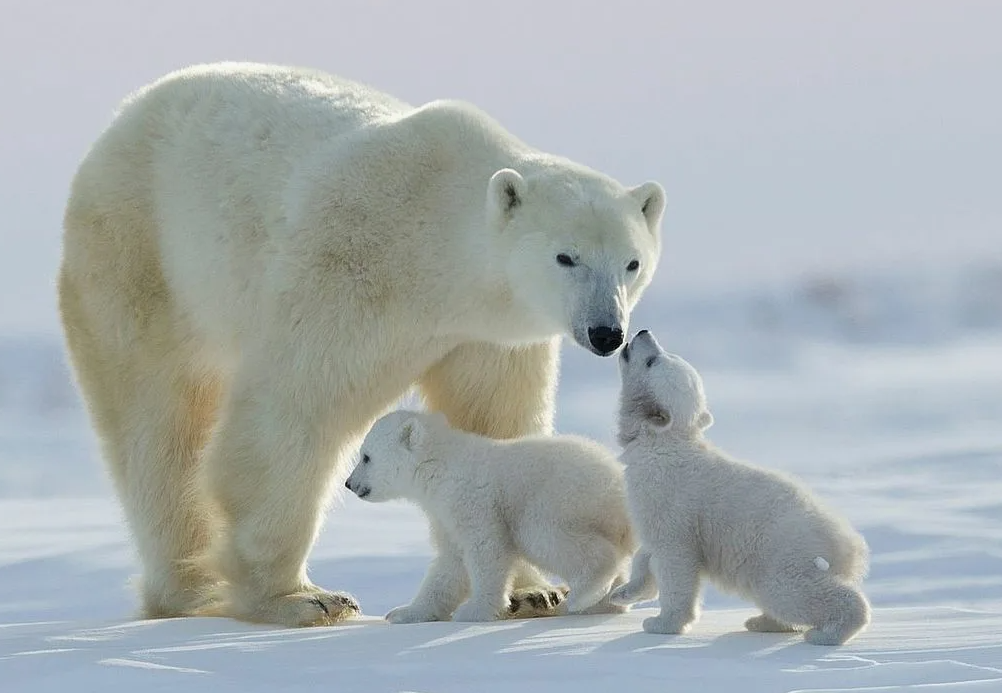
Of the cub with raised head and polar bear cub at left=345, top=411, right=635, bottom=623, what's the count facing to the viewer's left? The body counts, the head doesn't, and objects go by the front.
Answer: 2

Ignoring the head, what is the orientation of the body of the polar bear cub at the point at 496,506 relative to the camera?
to the viewer's left

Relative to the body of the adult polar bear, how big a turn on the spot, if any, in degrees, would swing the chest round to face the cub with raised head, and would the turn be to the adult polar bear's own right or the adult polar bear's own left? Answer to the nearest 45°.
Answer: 0° — it already faces it

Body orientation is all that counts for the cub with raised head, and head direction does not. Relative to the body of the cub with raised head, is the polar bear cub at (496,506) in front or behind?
in front

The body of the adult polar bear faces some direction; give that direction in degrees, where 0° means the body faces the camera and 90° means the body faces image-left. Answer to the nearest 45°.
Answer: approximately 315°

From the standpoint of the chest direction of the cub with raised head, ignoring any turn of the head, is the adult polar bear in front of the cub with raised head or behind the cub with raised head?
in front

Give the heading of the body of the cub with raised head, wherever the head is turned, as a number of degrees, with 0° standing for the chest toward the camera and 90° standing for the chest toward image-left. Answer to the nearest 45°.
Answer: approximately 90°
